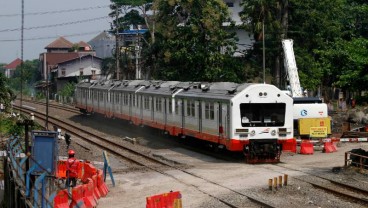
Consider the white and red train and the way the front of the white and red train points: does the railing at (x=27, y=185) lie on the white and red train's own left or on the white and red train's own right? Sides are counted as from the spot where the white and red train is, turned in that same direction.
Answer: on the white and red train's own right

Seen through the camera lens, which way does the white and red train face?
facing the viewer and to the right of the viewer

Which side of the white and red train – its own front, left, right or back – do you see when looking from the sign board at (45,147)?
right

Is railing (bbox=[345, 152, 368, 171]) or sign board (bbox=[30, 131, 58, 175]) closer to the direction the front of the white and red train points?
the railing

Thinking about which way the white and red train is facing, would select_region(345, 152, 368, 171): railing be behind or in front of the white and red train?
in front
